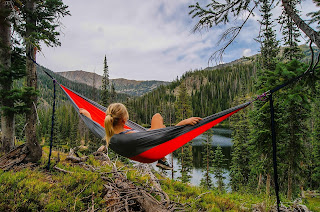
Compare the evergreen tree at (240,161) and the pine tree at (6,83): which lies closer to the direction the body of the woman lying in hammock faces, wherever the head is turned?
the evergreen tree

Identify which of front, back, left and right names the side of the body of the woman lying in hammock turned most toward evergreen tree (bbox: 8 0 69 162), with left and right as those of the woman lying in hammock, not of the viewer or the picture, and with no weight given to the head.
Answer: left

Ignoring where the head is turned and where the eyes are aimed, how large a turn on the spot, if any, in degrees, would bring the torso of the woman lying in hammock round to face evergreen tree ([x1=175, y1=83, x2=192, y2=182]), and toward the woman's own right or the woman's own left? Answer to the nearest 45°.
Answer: approximately 45° to the woman's own left

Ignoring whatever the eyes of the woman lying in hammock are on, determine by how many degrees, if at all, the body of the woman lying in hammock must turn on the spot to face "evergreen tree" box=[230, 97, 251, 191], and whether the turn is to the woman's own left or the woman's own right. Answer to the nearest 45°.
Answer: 0° — they already face it

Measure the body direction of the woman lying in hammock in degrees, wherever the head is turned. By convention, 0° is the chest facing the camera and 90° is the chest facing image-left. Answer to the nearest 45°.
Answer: approximately 225°

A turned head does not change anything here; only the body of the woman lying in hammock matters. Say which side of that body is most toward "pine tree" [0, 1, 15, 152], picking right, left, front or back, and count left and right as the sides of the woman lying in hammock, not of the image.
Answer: left
